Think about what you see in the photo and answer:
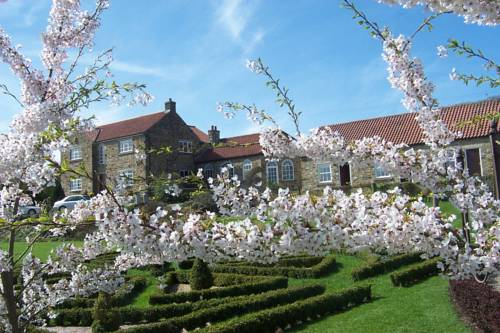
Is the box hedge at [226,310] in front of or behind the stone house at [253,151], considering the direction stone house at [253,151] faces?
in front

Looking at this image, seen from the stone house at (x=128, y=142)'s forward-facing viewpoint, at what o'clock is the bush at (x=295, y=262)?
The bush is roughly at 10 o'clock from the stone house.

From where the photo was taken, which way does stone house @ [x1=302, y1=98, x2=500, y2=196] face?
toward the camera

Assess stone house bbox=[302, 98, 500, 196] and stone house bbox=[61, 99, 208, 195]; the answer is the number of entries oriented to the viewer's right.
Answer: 0

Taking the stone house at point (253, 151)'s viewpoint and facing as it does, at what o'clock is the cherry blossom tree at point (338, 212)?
The cherry blossom tree is roughly at 12 o'clock from the stone house.

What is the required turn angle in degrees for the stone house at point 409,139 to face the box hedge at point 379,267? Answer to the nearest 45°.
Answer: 0° — it already faces it

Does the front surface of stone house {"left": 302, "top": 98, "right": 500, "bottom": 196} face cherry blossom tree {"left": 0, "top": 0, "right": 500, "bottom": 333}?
yes

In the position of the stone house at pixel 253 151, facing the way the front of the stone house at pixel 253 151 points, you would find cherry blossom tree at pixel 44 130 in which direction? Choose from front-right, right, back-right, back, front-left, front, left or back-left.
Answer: front

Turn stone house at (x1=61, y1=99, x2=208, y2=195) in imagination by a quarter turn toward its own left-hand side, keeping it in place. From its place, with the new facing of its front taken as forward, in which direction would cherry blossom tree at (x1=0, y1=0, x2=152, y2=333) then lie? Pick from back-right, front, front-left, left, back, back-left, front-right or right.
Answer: front-right

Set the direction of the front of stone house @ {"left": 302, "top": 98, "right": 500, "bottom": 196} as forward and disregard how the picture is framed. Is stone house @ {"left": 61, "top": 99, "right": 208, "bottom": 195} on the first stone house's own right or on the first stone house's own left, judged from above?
on the first stone house's own right

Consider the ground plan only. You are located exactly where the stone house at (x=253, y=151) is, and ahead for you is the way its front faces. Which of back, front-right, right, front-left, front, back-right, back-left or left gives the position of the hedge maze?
front

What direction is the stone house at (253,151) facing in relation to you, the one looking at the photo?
facing the viewer

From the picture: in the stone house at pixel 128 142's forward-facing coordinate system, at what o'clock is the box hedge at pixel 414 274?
The box hedge is roughly at 10 o'clock from the stone house.

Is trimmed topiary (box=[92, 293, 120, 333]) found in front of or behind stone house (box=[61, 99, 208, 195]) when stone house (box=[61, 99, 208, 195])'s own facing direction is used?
in front

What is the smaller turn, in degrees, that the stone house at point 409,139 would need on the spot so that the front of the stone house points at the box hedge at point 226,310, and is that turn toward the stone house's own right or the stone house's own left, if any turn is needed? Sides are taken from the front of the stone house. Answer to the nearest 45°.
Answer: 0° — it already faces it
